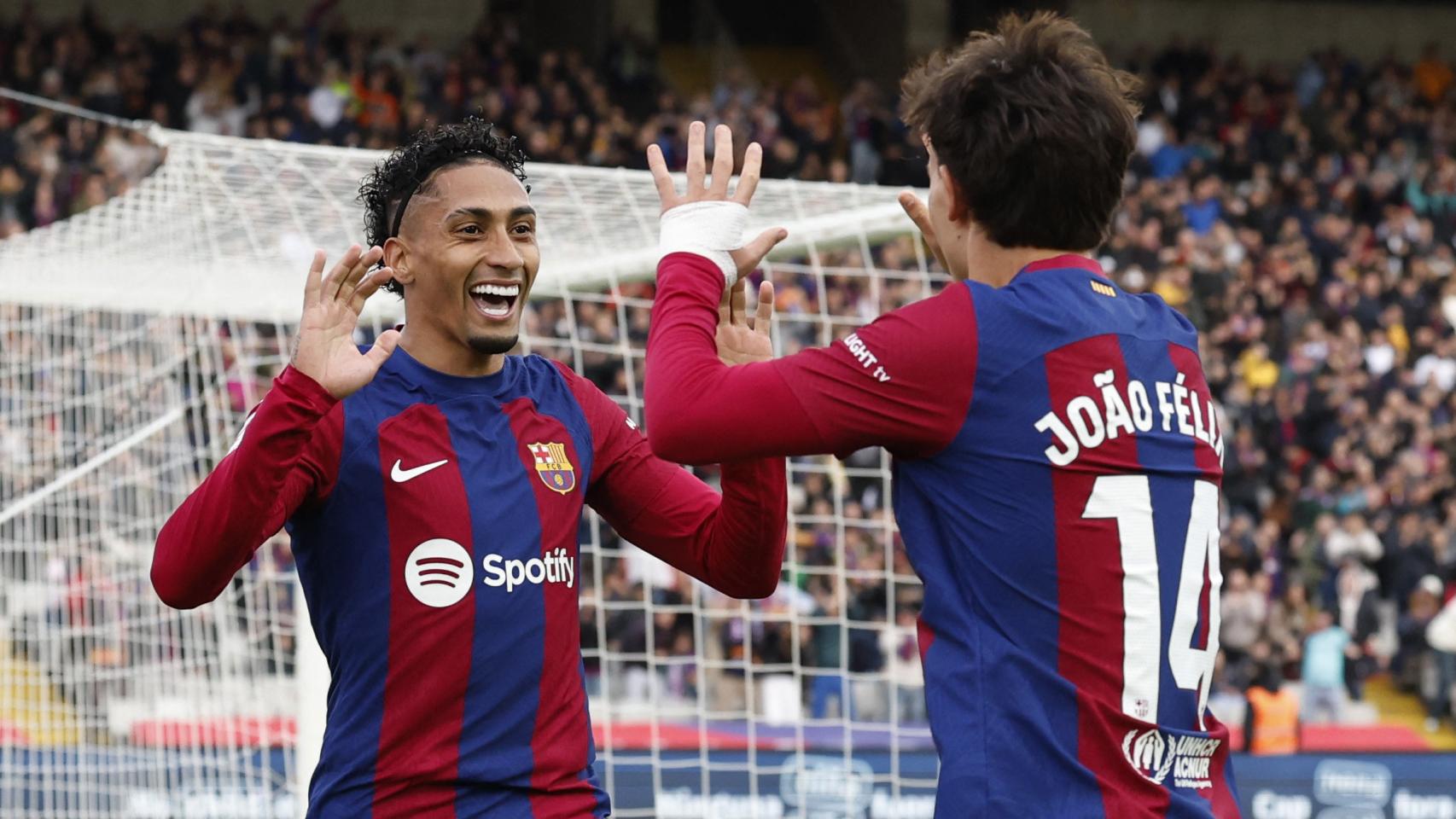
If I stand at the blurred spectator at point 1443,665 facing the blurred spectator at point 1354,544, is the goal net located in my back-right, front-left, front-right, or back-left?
back-left

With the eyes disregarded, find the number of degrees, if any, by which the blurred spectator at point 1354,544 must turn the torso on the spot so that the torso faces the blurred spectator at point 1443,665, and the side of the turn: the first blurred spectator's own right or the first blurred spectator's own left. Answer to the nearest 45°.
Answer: approximately 45° to the first blurred spectator's own left

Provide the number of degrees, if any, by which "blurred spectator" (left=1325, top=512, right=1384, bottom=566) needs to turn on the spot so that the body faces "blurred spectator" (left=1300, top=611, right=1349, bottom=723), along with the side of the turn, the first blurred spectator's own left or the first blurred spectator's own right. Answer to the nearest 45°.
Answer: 0° — they already face them

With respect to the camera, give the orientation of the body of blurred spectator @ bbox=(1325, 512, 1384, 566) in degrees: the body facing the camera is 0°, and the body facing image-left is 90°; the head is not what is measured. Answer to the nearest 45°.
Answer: approximately 0°

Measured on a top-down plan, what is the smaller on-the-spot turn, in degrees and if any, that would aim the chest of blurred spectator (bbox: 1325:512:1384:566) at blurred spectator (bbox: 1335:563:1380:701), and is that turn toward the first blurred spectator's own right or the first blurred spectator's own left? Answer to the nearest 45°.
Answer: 0° — they already face them

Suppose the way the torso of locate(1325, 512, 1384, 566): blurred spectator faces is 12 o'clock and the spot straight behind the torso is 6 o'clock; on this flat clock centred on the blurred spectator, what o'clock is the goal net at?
The goal net is roughly at 1 o'clock from the blurred spectator.
